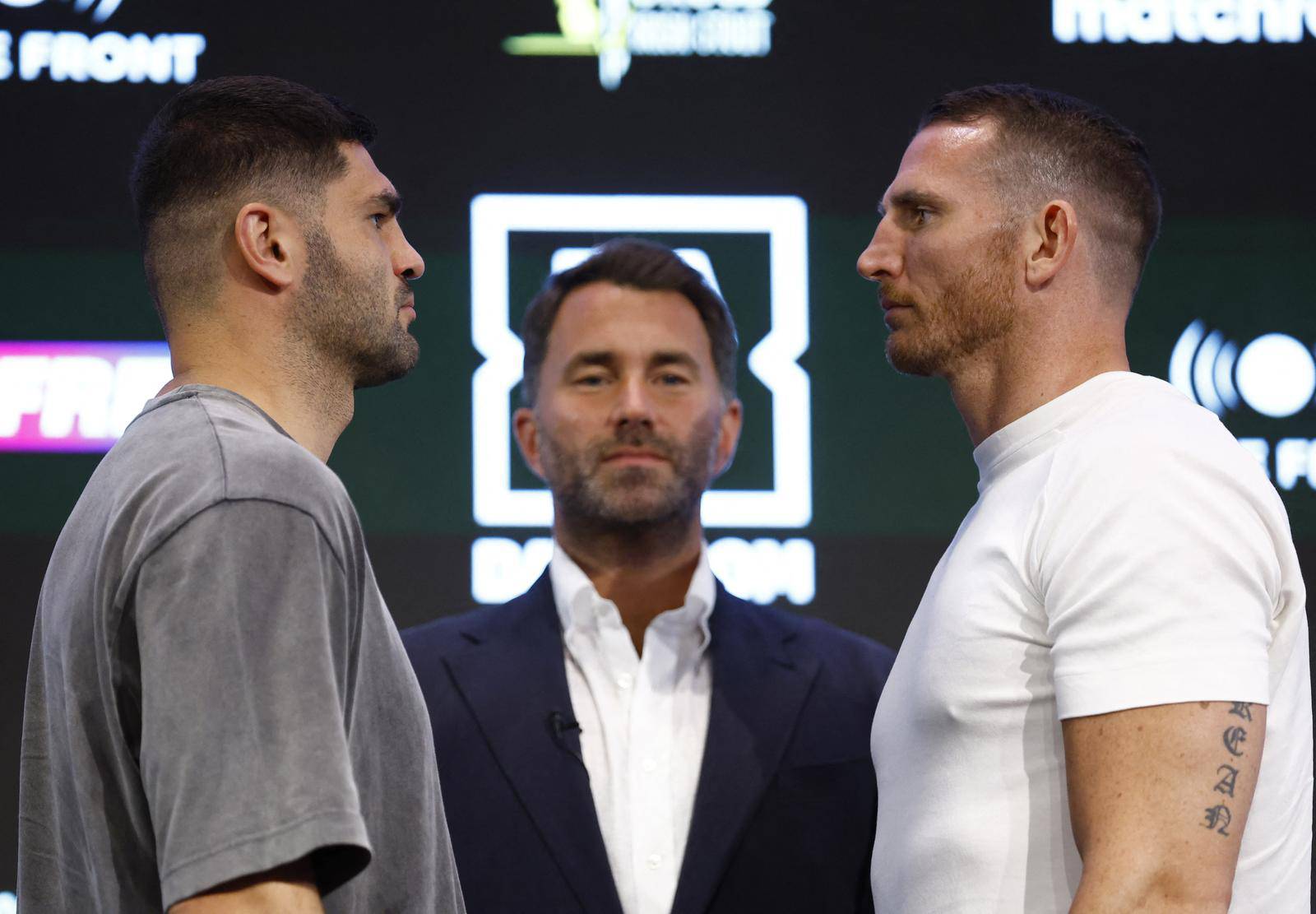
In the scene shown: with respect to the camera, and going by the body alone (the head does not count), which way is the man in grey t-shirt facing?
to the viewer's right

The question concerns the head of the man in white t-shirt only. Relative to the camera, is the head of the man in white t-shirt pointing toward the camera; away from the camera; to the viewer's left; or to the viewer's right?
to the viewer's left

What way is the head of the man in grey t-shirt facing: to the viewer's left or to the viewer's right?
to the viewer's right

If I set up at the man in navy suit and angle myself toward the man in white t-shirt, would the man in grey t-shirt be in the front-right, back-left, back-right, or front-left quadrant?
front-right

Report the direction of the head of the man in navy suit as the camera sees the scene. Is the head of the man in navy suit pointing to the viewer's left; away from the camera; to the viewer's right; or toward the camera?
toward the camera

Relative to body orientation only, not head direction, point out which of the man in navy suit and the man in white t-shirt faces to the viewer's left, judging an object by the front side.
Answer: the man in white t-shirt

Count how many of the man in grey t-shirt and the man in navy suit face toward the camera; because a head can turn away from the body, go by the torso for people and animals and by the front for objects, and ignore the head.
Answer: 1

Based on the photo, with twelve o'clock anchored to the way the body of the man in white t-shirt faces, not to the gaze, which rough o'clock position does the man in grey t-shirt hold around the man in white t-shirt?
The man in grey t-shirt is roughly at 11 o'clock from the man in white t-shirt.

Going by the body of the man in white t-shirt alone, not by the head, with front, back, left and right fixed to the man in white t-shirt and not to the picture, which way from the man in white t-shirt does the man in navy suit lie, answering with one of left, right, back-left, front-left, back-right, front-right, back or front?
front-right

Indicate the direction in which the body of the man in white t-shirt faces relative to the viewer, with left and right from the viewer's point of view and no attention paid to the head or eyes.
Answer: facing to the left of the viewer

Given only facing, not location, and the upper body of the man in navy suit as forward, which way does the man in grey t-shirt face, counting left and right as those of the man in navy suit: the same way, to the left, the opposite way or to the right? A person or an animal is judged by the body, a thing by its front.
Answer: to the left

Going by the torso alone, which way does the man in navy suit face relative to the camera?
toward the camera

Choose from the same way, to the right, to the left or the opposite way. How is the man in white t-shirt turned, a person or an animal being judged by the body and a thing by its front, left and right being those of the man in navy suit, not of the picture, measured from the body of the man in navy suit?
to the right

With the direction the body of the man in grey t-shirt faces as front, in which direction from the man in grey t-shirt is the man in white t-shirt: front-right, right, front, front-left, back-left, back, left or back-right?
front

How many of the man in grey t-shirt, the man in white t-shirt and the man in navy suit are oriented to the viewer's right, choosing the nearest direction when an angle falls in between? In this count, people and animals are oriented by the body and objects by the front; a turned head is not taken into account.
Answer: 1

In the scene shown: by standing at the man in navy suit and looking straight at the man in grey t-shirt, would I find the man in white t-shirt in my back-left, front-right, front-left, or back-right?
front-left

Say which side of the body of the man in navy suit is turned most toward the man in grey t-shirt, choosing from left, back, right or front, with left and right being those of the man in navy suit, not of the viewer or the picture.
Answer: front

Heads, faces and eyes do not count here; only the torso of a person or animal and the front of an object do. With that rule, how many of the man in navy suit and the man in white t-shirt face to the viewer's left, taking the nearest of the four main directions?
1

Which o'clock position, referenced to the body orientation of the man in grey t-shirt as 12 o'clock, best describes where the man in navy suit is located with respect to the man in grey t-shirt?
The man in navy suit is roughly at 10 o'clock from the man in grey t-shirt.
